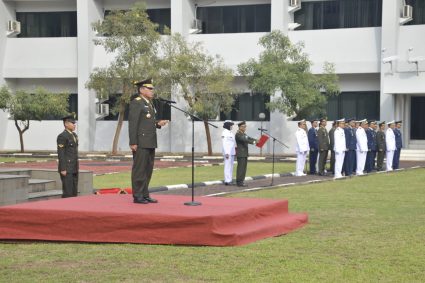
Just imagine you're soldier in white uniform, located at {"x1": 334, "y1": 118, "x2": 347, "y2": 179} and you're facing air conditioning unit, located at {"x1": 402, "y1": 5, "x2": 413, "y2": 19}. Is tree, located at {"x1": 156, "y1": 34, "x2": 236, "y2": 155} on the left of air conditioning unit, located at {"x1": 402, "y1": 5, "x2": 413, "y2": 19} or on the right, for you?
left

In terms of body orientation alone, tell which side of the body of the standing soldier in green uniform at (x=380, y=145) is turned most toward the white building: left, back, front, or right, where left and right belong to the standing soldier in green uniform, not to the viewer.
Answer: back
